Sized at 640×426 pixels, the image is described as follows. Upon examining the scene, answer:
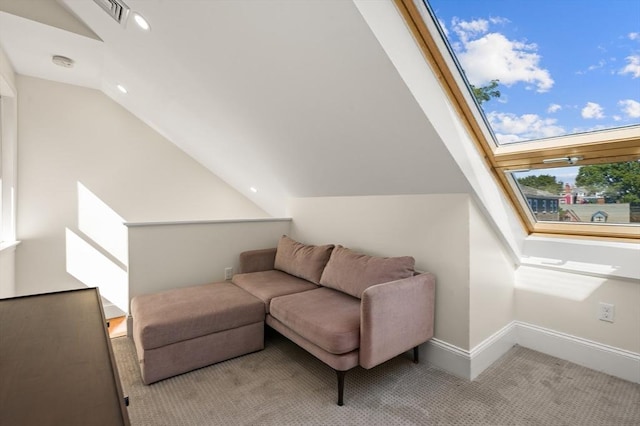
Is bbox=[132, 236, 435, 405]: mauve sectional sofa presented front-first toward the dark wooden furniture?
yes

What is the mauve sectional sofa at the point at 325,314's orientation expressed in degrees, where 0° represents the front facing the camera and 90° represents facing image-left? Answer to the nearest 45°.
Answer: approximately 45°

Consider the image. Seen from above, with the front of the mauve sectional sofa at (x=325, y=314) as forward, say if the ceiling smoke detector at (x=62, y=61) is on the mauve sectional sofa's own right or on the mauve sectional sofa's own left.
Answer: on the mauve sectional sofa's own right
